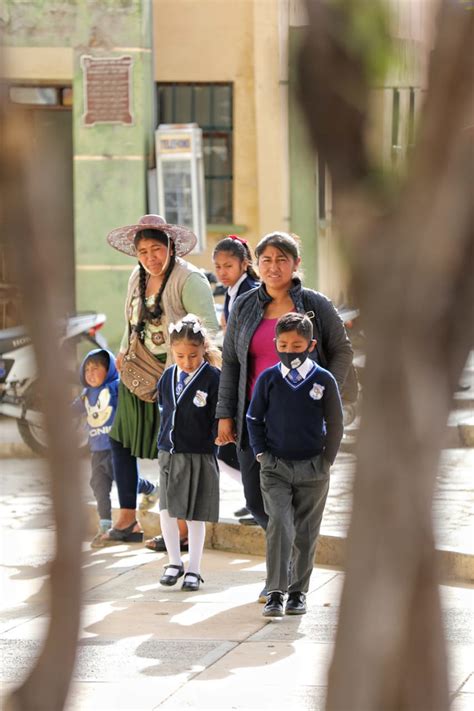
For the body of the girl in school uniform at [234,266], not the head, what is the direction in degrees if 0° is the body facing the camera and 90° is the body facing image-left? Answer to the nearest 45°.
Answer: approximately 45°

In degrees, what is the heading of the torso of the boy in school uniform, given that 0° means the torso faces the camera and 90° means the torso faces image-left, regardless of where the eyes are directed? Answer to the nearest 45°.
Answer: approximately 0°

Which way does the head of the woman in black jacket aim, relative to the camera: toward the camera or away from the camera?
toward the camera

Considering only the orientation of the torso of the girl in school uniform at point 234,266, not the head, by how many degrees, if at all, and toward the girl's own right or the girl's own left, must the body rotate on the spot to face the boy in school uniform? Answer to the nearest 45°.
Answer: approximately 45° to the girl's own left

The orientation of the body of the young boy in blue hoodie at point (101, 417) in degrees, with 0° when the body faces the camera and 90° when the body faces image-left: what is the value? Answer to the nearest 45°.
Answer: approximately 45°

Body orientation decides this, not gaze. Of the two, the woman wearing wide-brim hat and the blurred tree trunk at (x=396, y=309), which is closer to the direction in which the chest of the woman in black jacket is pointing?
the blurred tree trunk

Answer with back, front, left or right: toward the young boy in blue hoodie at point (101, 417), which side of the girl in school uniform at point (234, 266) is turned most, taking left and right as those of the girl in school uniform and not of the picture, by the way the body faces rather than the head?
front

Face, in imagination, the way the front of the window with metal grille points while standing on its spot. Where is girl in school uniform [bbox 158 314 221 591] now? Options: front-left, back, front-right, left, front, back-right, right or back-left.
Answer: front

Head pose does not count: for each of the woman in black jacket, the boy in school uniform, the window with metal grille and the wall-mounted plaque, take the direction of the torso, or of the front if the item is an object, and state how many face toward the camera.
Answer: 4

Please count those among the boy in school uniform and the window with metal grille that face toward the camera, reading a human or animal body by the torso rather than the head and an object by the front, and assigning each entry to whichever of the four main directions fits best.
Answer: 2

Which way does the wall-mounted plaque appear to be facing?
toward the camera

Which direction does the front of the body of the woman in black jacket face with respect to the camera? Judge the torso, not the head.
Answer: toward the camera

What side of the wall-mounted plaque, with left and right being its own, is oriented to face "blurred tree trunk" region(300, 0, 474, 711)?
front

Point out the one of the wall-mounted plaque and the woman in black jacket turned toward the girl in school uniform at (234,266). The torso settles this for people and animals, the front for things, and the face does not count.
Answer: the wall-mounted plaque

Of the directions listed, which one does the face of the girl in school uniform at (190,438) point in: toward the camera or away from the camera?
toward the camera

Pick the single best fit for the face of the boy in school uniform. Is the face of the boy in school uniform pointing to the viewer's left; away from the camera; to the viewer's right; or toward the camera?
toward the camera

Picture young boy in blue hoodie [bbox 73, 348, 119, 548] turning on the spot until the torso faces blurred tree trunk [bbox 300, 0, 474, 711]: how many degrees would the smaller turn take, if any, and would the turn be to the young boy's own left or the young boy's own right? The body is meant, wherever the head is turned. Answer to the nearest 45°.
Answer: approximately 45° to the young boy's own left
